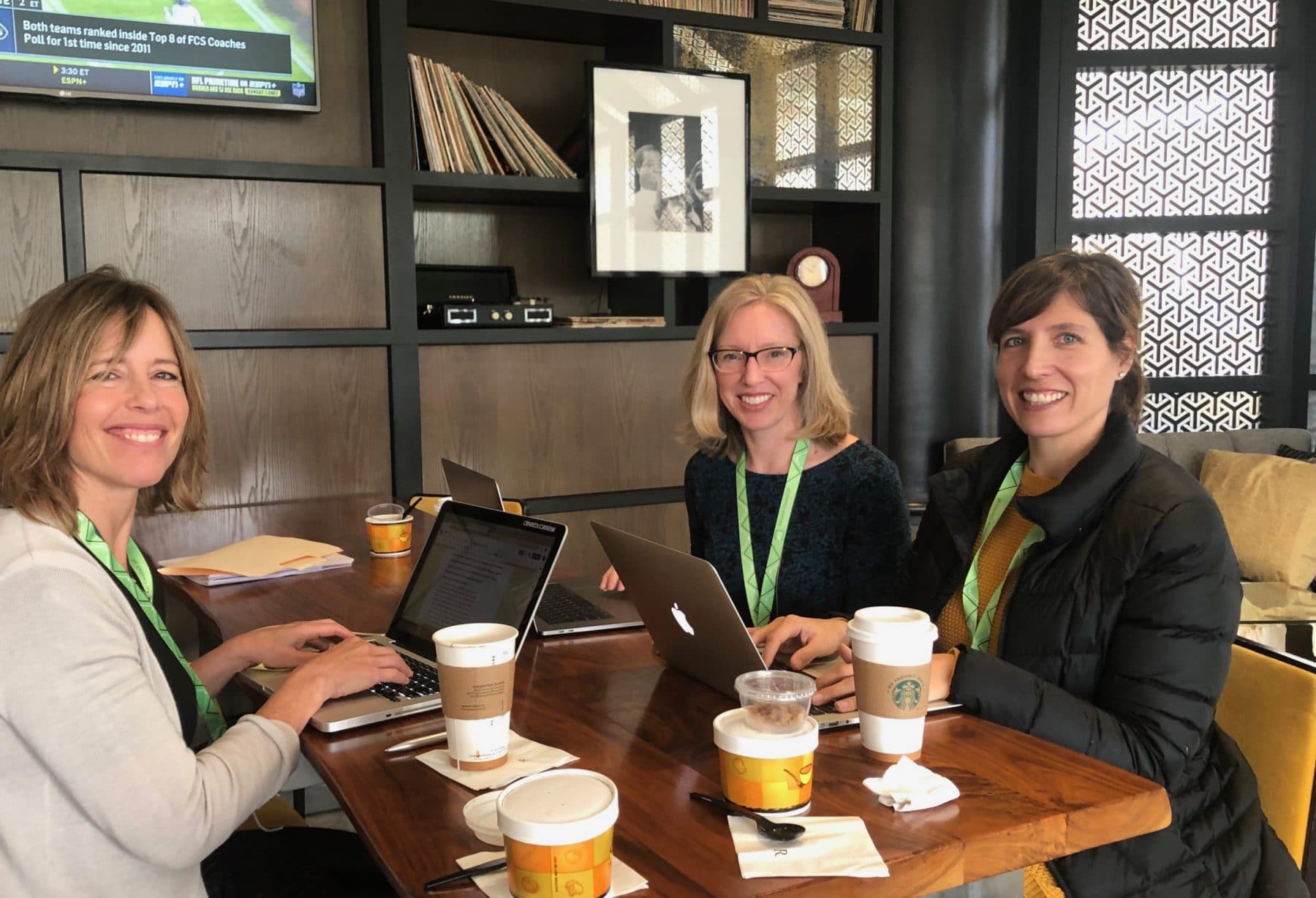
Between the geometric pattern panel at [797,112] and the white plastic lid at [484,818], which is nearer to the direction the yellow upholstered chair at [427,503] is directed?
the white plastic lid

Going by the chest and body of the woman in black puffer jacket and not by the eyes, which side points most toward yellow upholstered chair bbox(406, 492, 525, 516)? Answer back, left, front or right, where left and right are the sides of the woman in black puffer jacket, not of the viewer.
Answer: right

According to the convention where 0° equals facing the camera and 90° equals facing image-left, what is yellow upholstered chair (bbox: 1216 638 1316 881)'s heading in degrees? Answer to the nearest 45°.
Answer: approximately 45°

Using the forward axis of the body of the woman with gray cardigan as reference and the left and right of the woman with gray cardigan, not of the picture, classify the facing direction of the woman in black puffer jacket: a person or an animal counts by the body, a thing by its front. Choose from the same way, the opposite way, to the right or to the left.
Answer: the opposite way

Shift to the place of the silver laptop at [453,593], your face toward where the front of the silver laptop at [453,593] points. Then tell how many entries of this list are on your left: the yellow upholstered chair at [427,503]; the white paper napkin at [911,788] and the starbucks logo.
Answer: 2

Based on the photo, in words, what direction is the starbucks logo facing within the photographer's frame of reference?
facing the viewer

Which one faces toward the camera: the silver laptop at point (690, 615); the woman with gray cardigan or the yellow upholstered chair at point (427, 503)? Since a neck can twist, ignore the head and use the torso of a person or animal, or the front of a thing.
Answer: the yellow upholstered chair

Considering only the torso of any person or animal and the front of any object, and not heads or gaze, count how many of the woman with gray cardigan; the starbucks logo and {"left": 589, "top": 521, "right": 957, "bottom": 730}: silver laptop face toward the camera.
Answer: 1

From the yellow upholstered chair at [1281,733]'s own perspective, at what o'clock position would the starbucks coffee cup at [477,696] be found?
The starbucks coffee cup is roughly at 12 o'clock from the yellow upholstered chair.

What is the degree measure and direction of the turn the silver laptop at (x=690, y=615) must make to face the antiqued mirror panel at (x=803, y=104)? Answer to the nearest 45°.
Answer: approximately 45° to its left

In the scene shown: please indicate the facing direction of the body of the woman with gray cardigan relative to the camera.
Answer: to the viewer's right

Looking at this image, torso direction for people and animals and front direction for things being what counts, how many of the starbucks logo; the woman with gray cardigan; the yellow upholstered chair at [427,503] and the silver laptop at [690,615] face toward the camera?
2

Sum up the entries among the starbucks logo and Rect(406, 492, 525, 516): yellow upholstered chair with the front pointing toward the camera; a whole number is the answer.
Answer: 2

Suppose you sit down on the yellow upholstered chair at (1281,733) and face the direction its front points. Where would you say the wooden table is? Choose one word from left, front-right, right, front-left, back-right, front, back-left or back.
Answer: front

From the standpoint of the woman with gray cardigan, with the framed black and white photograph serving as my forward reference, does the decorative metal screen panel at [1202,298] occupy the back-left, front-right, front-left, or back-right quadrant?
front-right

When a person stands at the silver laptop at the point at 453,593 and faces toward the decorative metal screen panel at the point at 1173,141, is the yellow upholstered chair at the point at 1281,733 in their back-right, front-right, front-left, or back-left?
front-right
